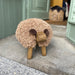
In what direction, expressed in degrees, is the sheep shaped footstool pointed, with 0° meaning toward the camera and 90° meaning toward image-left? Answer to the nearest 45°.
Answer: approximately 315°
